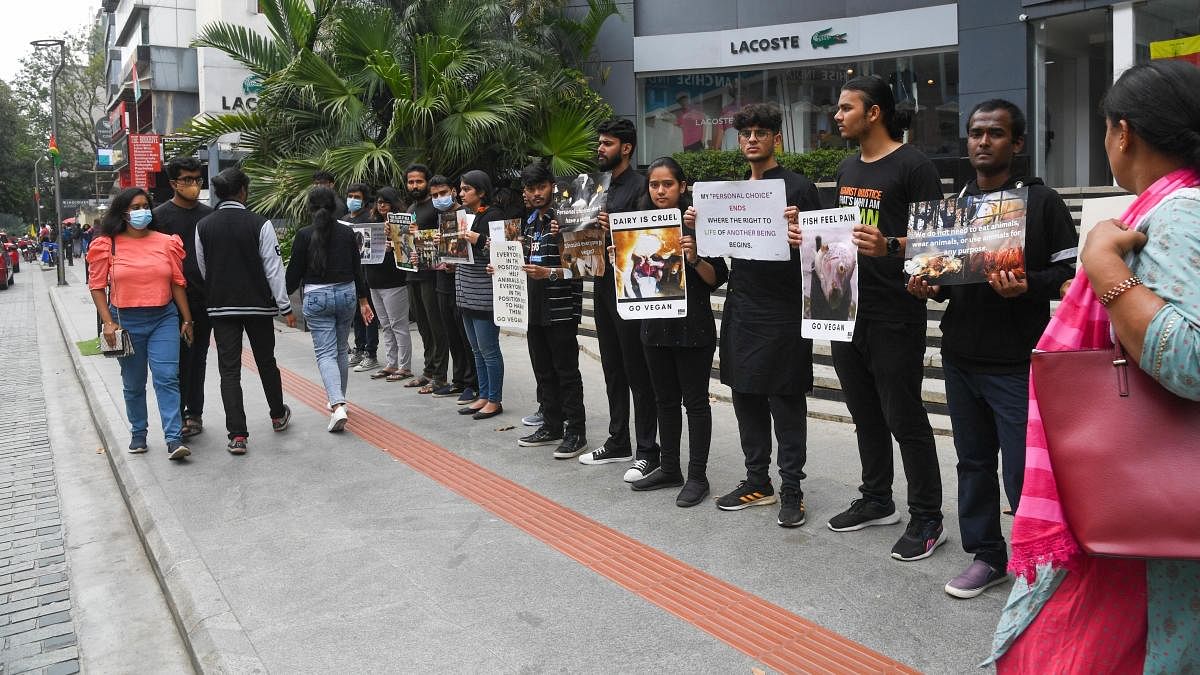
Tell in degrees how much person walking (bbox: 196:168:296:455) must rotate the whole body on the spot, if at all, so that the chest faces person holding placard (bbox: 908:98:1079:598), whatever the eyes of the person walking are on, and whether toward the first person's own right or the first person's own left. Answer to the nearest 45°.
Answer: approximately 135° to the first person's own right

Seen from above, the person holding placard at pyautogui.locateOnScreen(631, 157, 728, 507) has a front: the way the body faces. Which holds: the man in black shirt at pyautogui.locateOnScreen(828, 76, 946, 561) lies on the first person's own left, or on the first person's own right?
on the first person's own left

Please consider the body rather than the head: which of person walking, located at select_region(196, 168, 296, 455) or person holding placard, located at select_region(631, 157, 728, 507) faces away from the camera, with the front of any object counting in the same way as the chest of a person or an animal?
the person walking

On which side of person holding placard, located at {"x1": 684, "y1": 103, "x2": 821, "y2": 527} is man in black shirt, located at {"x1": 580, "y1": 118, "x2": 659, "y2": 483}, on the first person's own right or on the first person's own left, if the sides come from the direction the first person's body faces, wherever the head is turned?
on the first person's own right

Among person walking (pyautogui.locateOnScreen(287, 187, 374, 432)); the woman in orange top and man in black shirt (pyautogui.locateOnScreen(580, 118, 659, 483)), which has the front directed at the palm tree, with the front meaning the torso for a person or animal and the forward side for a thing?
the person walking

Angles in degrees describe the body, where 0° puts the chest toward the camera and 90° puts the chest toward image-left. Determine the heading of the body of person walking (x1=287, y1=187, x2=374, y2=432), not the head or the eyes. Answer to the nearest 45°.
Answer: approximately 180°

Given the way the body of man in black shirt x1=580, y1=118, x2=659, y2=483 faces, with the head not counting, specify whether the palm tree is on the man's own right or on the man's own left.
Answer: on the man's own right

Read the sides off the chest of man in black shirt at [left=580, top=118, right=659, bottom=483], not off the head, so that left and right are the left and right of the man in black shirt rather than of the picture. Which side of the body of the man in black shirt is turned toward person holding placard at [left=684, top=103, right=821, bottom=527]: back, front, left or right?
left

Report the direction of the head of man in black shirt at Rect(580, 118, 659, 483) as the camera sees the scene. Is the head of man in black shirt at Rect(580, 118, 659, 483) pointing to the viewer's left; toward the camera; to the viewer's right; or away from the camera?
to the viewer's left

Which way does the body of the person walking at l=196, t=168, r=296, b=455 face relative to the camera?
away from the camera
